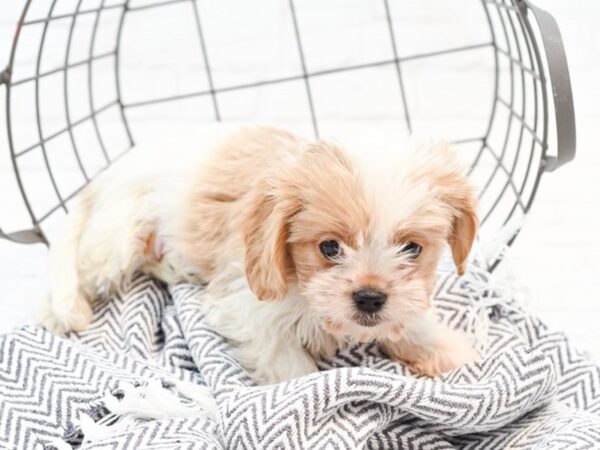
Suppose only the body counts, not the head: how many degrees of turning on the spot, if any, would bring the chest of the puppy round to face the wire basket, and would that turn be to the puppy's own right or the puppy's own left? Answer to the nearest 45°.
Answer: approximately 135° to the puppy's own left

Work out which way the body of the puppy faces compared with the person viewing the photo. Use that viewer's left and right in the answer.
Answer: facing the viewer and to the right of the viewer
